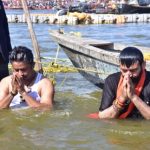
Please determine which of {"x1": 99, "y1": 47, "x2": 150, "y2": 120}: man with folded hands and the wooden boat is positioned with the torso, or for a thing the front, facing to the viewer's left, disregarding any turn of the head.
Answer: the wooden boat

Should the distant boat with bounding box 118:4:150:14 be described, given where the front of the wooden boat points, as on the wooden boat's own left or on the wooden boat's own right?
on the wooden boat's own right

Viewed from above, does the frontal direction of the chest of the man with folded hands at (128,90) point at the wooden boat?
no

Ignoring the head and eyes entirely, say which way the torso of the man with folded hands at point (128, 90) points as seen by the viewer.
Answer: toward the camera

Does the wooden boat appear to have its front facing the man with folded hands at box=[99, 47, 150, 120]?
no

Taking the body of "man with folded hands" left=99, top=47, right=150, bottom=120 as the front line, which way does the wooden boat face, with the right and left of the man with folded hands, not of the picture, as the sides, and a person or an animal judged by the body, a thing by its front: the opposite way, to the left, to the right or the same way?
to the right

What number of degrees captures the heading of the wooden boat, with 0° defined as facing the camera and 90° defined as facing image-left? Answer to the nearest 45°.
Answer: approximately 90°

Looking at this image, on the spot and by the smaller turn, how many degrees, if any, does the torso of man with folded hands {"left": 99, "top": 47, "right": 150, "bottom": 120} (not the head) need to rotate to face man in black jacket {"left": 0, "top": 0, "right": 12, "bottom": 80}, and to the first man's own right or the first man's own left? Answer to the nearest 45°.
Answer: approximately 135° to the first man's own right

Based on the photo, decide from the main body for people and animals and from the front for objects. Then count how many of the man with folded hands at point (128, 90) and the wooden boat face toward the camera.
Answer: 1

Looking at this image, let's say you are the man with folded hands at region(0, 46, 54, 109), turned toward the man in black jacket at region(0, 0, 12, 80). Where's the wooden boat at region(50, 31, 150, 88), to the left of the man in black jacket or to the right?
right

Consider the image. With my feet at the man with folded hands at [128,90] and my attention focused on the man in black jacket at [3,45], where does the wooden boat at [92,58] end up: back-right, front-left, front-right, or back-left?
front-right

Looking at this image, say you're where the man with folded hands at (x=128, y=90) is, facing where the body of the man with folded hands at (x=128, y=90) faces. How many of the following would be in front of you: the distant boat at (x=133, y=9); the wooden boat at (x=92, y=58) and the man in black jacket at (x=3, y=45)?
0

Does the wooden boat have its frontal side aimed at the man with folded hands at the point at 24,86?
no
